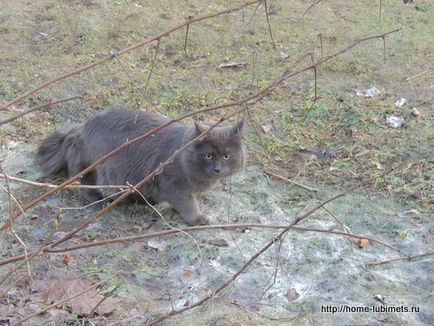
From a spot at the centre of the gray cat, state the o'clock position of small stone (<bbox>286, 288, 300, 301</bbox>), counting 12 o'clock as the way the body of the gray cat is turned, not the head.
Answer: The small stone is roughly at 1 o'clock from the gray cat.

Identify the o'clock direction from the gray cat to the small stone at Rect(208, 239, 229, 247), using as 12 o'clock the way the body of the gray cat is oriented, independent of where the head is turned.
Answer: The small stone is roughly at 1 o'clock from the gray cat.

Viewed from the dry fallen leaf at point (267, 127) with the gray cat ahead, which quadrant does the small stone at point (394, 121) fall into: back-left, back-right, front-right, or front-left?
back-left

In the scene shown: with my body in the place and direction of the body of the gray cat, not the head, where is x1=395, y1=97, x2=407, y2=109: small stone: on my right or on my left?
on my left

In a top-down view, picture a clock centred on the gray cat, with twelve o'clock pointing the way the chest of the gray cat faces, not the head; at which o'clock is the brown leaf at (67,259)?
The brown leaf is roughly at 3 o'clock from the gray cat.

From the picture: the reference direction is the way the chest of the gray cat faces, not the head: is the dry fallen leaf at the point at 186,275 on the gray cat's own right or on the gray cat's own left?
on the gray cat's own right

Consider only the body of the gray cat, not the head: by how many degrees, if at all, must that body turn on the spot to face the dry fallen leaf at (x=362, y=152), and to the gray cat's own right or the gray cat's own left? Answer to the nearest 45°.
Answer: approximately 45° to the gray cat's own left

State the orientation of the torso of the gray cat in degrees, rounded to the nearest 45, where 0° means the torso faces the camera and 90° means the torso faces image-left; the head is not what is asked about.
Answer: approximately 315°

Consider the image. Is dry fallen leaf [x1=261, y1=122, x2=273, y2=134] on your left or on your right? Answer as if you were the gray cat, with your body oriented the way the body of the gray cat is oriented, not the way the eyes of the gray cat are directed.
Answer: on your left

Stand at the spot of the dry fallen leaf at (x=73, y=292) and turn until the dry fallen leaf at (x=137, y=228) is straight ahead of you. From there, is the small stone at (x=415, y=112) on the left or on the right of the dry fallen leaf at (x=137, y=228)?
right

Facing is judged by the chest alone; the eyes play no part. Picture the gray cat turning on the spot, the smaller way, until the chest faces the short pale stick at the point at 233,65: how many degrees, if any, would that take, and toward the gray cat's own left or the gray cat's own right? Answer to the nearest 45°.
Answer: approximately 90° to the gray cat's own left

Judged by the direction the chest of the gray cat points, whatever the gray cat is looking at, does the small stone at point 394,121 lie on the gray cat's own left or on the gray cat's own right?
on the gray cat's own left

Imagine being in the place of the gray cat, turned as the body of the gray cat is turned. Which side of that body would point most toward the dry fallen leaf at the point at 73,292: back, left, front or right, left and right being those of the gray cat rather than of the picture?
right

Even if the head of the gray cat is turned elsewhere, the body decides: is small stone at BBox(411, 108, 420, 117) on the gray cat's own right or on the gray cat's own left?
on the gray cat's own left
